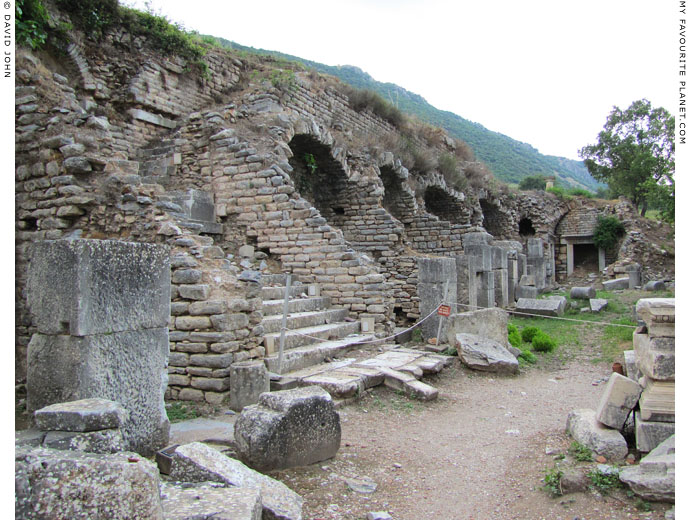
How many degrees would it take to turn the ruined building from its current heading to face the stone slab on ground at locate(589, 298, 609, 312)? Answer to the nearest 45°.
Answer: approximately 90° to its left

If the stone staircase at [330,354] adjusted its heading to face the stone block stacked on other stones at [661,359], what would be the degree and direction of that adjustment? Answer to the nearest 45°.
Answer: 0° — it already faces it

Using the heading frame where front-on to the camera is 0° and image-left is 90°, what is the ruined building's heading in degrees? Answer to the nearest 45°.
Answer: approximately 315°

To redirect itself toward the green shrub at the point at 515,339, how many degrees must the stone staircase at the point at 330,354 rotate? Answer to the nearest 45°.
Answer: approximately 90° to its left

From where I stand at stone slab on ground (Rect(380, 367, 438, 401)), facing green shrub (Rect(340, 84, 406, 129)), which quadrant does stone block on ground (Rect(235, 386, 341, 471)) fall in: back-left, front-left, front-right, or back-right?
back-left

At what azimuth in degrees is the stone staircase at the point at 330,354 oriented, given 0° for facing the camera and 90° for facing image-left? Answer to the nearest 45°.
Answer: approximately 315°

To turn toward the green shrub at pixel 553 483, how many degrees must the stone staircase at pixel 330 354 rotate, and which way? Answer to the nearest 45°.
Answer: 0° — it already faces it

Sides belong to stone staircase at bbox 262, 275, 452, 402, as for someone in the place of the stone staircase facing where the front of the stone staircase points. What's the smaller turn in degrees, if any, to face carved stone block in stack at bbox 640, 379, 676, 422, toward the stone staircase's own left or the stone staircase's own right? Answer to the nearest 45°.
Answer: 0° — it already faces it

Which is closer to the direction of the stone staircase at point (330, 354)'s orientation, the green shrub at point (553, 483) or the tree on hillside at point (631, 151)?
the green shrub

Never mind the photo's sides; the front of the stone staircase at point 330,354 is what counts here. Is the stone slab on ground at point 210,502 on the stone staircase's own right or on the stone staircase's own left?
on the stone staircase's own right

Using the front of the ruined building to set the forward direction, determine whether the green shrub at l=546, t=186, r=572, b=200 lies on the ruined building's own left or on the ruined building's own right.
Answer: on the ruined building's own left

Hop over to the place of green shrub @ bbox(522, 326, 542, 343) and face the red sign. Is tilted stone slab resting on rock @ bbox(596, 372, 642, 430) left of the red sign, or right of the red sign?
left
